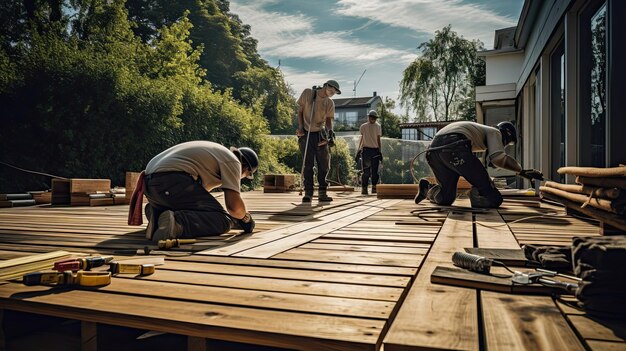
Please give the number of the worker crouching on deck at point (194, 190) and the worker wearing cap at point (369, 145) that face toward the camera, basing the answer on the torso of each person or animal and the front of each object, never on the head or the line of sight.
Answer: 1

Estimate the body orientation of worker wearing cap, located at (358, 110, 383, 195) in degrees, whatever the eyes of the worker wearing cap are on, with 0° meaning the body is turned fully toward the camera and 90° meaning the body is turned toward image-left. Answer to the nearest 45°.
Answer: approximately 0°

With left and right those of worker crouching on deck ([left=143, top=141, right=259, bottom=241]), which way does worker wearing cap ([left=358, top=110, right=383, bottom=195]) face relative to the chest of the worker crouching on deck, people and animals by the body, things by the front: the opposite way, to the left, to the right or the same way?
to the right

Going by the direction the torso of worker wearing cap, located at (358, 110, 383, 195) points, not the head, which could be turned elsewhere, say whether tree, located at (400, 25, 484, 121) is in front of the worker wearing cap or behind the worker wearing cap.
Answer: behind

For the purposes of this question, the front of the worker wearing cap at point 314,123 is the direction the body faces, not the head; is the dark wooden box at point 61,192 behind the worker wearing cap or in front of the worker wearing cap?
behind

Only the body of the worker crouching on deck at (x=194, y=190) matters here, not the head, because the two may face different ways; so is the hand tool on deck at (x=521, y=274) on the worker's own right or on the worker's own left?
on the worker's own right

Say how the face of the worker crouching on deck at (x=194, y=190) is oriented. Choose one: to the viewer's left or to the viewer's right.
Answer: to the viewer's right

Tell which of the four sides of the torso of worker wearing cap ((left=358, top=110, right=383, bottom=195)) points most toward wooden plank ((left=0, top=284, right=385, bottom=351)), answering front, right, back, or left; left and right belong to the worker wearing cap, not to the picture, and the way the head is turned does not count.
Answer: front

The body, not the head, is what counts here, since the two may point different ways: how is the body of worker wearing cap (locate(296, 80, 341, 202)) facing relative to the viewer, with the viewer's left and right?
facing the viewer and to the right of the viewer

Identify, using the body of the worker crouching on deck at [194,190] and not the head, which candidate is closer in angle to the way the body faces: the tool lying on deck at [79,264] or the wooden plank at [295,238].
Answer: the wooden plank

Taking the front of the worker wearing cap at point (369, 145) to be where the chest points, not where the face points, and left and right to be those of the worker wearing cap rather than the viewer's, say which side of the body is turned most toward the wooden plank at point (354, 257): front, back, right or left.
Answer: front

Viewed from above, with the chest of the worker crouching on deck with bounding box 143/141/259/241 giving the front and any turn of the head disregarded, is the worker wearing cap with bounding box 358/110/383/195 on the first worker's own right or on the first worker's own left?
on the first worker's own left

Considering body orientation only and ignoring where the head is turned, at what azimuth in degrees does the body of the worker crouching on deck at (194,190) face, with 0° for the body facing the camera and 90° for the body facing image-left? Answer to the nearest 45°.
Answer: approximately 270°
